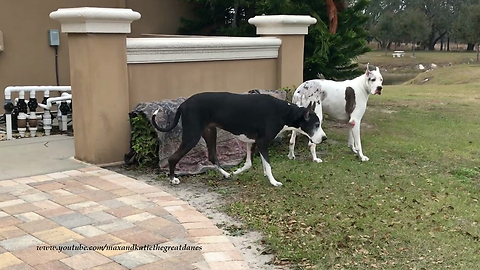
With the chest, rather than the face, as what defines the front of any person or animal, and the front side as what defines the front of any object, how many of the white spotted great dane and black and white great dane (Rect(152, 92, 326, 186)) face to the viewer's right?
2

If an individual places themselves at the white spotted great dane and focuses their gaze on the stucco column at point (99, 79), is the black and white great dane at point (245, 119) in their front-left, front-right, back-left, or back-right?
front-left

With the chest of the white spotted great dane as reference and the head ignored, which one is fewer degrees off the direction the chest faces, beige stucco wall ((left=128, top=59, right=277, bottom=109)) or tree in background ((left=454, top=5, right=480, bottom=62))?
the tree in background

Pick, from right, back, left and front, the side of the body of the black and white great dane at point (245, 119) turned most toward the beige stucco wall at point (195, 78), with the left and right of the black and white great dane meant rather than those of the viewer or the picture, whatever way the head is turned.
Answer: left

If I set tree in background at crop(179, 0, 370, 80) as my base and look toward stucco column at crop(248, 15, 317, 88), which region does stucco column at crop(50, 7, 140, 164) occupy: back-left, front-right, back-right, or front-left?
front-right

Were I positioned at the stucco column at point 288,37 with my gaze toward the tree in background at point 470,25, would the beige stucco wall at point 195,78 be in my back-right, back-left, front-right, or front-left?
back-left

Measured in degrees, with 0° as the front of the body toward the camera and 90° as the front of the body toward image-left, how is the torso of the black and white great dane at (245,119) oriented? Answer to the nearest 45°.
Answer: approximately 270°

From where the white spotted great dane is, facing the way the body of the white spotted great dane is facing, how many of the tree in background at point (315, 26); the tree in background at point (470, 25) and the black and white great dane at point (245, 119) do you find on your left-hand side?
2

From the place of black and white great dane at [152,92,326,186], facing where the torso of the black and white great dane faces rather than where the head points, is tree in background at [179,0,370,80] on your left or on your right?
on your left

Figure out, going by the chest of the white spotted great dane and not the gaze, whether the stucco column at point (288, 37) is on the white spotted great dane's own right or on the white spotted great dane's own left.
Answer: on the white spotted great dane's own left

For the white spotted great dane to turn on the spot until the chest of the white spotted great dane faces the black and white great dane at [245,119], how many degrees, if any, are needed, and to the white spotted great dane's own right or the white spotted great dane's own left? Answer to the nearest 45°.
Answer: approximately 135° to the white spotted great dane's own right

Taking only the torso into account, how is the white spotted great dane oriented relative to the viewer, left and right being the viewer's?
facing to the right of the viewer

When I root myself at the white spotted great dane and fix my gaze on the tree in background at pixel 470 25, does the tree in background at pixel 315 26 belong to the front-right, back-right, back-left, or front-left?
front-left
